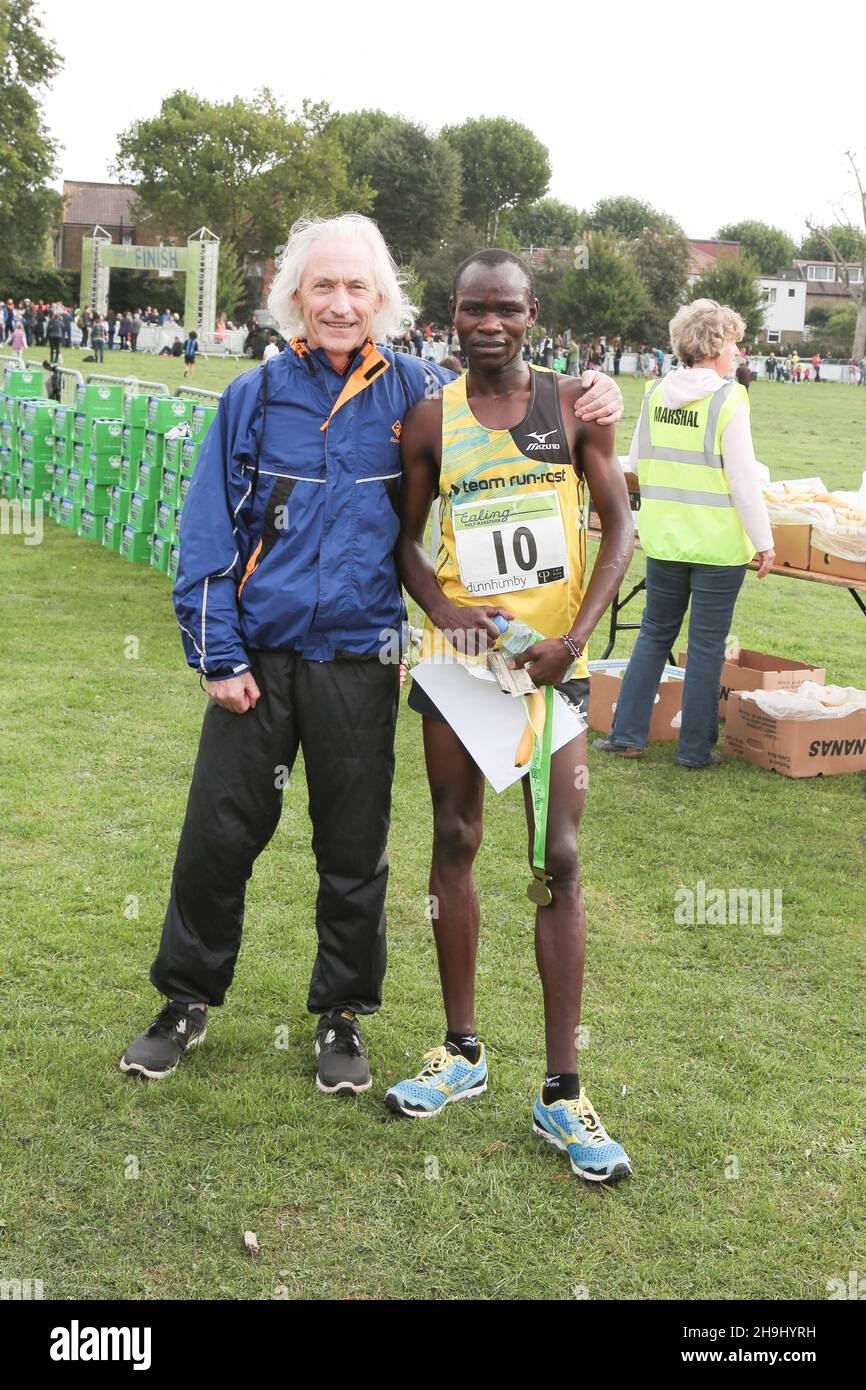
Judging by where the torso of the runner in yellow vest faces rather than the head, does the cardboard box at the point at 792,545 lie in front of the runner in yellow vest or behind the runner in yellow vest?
behind

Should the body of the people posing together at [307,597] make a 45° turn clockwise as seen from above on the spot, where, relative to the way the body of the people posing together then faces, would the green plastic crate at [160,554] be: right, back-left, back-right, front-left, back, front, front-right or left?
back-right

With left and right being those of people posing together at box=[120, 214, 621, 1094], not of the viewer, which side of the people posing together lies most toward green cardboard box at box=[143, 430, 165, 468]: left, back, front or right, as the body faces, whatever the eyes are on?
back

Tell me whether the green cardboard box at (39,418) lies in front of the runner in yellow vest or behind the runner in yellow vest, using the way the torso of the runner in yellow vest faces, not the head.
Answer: behind

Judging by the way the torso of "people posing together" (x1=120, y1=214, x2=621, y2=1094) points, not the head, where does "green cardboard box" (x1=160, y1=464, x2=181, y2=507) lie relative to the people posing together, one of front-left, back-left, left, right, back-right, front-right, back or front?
back

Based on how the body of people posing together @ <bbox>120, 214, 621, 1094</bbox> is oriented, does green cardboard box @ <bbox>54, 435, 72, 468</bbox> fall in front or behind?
behind

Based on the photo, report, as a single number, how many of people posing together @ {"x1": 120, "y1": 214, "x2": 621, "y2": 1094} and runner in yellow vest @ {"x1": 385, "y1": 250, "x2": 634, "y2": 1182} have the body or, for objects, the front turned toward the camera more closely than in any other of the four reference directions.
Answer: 2

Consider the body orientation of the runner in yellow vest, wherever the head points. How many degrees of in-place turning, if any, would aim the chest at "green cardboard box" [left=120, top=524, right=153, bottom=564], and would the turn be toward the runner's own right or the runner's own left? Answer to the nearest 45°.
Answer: approximately 180°

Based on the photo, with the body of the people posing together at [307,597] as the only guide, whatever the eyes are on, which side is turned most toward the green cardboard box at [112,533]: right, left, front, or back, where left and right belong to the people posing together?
back

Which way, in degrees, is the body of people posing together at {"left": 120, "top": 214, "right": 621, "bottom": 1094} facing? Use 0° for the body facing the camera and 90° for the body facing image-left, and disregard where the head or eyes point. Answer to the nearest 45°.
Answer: approximately 0°

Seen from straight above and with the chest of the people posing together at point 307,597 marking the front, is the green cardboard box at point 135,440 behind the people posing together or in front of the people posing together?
behind
